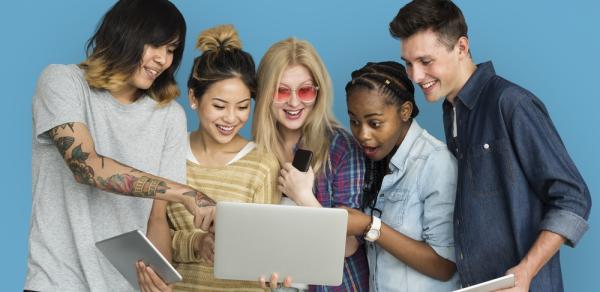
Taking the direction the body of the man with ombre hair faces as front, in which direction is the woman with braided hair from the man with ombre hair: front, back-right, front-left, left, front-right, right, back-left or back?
front-left

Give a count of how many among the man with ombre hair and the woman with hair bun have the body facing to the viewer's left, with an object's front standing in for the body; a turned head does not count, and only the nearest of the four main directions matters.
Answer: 0

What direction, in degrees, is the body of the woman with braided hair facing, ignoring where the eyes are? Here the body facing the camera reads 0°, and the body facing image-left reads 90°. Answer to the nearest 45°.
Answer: approximately 45°

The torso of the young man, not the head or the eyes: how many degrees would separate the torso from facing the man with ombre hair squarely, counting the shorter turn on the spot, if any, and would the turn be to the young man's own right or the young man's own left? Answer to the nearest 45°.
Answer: approximately 45° to the young man's own right

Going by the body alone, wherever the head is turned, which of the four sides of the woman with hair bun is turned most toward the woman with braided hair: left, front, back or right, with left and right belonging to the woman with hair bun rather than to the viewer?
left

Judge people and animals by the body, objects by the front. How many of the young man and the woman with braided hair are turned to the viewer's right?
0

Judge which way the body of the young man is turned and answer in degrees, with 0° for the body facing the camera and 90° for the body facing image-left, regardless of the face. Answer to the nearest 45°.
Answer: approximately 45°

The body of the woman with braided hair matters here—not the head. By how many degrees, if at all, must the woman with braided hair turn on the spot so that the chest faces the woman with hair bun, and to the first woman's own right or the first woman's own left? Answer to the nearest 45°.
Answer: approximately 45° to the first woman's own right

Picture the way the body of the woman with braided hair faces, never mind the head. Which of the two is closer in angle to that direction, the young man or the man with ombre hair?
the man with ombre hair

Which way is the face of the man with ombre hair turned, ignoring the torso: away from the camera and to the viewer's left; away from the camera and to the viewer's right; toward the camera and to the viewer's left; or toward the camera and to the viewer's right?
toward the camera and to the viewer's right

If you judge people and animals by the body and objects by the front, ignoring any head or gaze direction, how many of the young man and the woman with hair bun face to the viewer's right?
0

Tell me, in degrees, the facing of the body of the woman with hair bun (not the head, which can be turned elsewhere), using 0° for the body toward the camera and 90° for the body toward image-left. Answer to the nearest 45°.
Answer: approximately 0°
